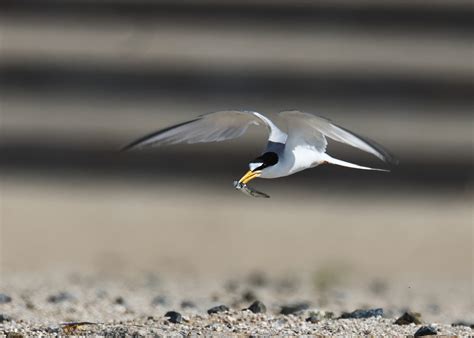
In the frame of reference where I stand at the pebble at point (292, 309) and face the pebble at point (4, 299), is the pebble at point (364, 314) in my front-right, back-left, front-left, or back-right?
back-left

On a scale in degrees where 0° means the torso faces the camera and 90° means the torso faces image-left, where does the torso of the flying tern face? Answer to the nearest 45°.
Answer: approximately 45°
